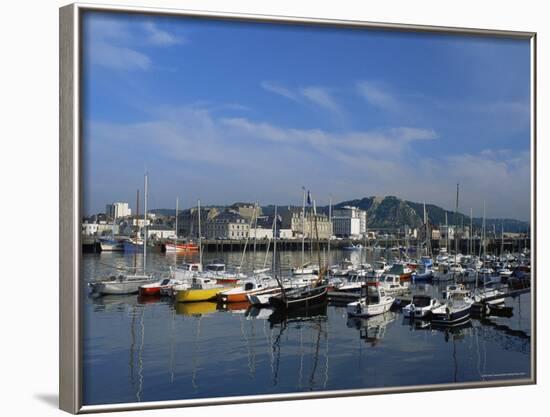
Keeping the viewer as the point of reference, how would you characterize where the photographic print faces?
facing the viewer and to the right of the viewer
